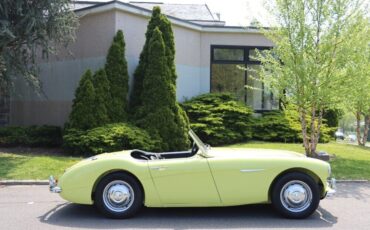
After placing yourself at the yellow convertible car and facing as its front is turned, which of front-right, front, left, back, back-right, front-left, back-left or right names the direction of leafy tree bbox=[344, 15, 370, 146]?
front-left

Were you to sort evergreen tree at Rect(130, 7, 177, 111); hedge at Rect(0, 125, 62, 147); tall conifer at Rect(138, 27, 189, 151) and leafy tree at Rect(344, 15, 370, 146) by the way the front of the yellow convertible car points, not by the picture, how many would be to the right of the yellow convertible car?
0

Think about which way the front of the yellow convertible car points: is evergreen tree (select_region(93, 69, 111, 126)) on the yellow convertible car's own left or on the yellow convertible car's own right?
on the yellow convertible car's own left

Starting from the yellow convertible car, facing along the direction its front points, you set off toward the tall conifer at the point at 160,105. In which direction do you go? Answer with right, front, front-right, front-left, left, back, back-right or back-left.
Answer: left

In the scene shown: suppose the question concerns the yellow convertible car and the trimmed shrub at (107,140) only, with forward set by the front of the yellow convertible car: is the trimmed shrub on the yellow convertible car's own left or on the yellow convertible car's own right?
on the yellow convertible car's own left

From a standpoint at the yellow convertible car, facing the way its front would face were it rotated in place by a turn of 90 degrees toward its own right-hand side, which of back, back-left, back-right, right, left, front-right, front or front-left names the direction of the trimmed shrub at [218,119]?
back

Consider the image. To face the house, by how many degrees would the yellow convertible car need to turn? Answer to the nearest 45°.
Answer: approximately 90° to its left

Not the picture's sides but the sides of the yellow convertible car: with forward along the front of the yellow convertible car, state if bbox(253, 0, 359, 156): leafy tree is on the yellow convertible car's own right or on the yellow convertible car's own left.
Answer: on the yellow convertible car's own left

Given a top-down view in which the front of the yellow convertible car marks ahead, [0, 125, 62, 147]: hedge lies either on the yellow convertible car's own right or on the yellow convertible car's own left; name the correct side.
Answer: on the yellow convertible car's own left

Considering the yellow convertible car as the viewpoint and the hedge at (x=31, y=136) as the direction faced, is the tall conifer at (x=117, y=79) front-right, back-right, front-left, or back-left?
front-right

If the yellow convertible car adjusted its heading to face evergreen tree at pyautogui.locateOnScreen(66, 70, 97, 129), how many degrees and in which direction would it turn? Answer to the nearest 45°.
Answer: approximately 135° to its left

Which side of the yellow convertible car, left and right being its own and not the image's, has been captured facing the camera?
right

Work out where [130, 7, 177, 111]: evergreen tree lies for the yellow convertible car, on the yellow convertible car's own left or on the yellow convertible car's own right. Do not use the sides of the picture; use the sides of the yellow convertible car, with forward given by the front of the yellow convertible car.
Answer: on the yellow convertible car's own left
